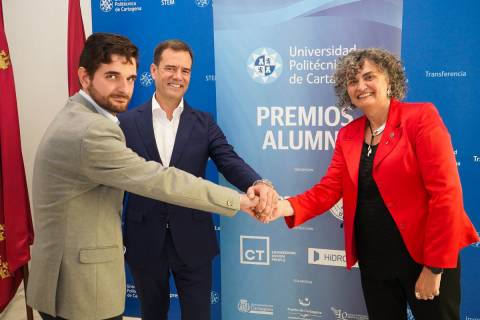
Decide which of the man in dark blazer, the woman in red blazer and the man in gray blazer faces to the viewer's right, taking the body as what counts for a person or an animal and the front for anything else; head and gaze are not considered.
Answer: the man in gray blazer

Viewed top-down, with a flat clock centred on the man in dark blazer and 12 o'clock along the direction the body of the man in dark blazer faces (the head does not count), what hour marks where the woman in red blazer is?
The woman in red blazer is roughly at 10 o'clock from the man in dark blazer.

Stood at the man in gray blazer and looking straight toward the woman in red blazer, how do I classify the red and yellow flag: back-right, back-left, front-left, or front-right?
back-left

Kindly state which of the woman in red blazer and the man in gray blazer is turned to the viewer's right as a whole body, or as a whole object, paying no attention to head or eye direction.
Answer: the man in gray blazer

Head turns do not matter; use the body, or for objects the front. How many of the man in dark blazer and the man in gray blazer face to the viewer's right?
1

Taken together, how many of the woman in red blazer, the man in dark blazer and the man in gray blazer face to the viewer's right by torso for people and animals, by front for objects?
1

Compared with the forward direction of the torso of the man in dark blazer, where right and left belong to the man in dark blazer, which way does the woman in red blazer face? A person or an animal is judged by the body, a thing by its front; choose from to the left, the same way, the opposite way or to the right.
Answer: to the right

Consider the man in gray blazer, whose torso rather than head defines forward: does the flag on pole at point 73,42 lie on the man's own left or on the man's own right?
on the man's own left

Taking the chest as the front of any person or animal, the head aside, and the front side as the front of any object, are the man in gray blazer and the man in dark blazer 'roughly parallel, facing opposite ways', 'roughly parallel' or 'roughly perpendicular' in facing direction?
roughly perpendicular

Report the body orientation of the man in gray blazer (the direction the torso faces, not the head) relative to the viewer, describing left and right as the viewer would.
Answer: facing to the right of the viewer

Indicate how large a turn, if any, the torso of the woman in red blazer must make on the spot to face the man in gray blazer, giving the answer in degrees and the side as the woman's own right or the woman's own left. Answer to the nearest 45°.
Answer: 0° — they already face them

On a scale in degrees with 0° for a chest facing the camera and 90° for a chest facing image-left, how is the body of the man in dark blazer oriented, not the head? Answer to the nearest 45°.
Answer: approximately 0°
